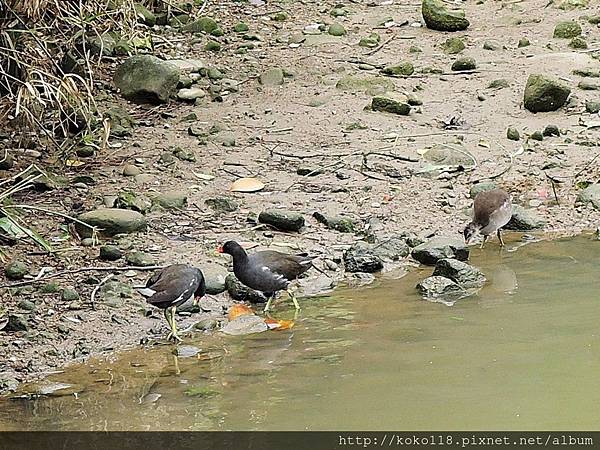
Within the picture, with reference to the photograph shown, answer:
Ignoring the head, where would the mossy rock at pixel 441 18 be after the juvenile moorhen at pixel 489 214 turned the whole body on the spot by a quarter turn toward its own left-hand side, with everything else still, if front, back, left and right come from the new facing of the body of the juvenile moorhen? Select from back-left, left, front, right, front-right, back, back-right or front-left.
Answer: back-left

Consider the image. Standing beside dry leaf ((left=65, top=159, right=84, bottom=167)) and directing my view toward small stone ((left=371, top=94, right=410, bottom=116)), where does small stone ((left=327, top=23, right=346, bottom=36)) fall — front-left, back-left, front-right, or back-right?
front-left

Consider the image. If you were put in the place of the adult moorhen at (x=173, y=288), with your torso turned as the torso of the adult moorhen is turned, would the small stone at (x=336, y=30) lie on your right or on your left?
on your left

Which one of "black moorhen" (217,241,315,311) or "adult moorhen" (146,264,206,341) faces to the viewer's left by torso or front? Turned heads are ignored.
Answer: the black moorhen

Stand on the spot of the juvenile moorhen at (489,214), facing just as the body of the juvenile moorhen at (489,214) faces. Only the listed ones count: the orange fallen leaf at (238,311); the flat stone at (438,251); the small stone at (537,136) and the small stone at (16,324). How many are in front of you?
3

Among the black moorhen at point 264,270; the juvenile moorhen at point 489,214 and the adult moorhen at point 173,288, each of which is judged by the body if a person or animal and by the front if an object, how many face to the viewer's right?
1

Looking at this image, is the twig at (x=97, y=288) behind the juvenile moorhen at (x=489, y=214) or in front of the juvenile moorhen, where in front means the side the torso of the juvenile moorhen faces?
in front

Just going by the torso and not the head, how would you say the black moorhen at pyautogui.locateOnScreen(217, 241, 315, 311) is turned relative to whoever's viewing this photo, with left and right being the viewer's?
facing to the left of the viewer

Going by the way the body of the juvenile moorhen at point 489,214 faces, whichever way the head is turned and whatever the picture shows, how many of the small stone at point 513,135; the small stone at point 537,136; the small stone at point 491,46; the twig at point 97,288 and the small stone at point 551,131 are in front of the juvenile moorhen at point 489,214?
1

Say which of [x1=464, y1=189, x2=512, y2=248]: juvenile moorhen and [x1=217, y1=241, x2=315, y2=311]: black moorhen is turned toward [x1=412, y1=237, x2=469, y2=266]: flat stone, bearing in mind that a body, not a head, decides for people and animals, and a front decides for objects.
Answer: the juvenile moorhen

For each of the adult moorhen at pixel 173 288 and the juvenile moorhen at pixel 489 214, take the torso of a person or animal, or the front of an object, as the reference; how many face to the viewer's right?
1

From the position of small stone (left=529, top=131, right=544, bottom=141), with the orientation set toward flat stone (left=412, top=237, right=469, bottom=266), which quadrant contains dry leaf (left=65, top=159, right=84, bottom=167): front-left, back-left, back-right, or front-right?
front-right

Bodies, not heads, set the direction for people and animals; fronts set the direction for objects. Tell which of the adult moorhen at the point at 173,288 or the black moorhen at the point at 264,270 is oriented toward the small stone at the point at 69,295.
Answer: the black moorhen

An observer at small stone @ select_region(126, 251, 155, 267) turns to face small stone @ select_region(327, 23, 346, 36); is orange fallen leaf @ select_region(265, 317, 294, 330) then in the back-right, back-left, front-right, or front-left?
back-right

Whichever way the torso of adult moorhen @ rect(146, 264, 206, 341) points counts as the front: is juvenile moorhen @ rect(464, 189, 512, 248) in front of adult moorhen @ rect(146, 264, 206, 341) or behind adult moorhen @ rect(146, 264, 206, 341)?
in front

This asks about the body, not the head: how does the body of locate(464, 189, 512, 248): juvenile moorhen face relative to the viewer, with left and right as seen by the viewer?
facing the viewer and to the left of the viewer

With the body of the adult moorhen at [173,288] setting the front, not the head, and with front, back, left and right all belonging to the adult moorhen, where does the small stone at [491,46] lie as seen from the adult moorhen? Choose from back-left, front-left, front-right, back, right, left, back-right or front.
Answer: front-left

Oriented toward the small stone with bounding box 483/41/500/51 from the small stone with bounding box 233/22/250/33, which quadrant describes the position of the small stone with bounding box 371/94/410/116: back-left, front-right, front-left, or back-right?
front-right

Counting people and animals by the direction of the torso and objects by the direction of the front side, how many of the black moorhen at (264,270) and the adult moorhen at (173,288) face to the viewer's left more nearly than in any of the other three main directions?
1

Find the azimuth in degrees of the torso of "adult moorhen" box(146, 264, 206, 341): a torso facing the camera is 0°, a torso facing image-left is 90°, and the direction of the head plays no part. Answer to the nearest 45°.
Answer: approximately 270°
